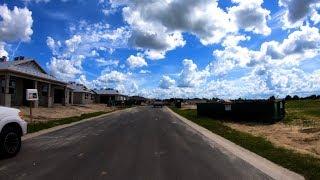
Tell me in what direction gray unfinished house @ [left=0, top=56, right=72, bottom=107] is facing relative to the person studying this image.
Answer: facing the viewer and to the right of the viewer

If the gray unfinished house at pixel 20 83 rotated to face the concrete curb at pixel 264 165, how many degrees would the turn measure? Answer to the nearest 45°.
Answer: approximately 45° to its right

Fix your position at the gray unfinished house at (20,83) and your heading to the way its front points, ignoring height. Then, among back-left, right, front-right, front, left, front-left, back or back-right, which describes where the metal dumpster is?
front

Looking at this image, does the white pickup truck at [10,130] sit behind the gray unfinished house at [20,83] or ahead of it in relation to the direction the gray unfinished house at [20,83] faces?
ahead

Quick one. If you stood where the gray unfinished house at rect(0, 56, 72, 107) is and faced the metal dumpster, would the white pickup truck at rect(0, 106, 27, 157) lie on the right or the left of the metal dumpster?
right

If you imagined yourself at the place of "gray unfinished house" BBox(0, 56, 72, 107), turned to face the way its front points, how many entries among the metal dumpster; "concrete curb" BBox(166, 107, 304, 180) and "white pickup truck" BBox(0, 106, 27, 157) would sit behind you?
0
